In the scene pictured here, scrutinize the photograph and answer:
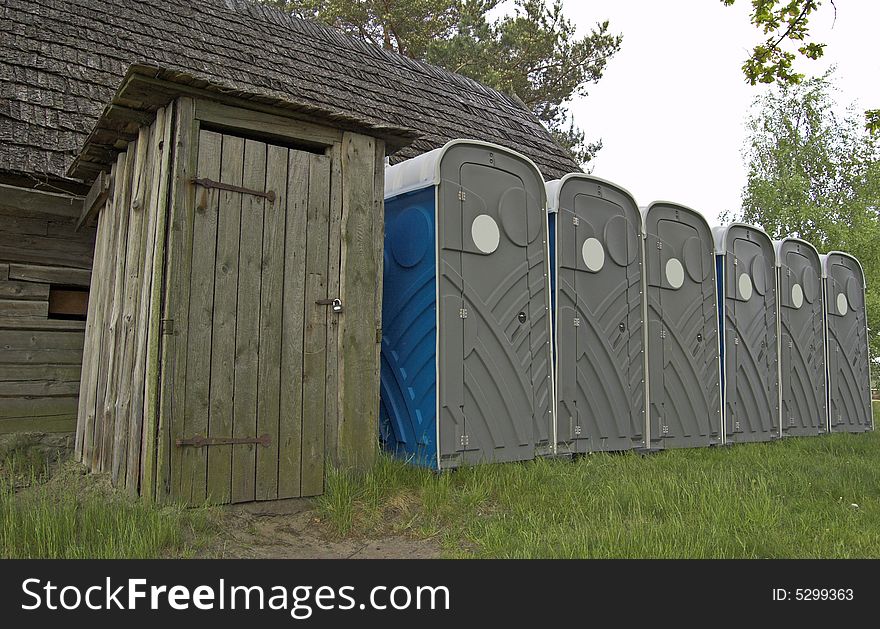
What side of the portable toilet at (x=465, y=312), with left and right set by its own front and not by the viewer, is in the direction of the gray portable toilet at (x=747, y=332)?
left

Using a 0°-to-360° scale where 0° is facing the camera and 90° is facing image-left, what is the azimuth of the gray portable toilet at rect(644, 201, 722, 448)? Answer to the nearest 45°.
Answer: approximately 315°

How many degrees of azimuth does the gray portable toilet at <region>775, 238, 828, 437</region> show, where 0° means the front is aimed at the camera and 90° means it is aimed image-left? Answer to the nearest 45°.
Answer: approximately 315°

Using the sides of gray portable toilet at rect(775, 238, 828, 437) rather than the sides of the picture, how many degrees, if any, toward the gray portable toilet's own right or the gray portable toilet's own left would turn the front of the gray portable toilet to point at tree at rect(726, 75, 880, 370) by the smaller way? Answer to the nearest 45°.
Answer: approximately 135° to the gray portable toilet's own left

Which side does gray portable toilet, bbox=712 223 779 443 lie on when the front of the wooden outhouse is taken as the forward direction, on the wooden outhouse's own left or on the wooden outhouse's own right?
on the wooden outhouse's own left

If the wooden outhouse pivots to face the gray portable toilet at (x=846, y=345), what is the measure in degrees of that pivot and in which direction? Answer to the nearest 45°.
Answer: approximately 90° to its left

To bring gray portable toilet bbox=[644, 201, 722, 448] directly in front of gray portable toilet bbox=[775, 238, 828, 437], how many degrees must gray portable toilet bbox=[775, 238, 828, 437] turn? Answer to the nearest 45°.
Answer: approximately 90° to its right

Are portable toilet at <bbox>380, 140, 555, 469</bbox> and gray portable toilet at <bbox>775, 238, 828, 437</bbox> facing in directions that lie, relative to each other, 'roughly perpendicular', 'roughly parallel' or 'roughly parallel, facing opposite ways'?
roughly parallel

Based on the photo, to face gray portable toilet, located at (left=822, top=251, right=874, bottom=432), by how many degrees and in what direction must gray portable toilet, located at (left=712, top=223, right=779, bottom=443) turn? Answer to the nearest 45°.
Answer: approximately 90° to its left

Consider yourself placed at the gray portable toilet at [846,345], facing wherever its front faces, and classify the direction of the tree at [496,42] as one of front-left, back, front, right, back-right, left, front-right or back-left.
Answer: back

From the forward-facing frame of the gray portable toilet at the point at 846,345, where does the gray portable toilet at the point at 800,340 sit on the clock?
the gray portable toilet at the point at 800,340 is roughly at 2 o'clock from the gray portable toilet at the point at 846,345.

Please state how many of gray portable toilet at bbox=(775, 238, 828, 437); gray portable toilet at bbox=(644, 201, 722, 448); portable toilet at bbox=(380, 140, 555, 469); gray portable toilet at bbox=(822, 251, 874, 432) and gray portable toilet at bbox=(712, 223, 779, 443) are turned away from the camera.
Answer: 0

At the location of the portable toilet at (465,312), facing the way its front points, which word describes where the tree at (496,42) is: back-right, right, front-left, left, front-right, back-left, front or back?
back-left

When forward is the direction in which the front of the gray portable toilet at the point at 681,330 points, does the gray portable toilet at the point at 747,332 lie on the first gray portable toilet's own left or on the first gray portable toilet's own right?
on the first gray portable toilet's own left

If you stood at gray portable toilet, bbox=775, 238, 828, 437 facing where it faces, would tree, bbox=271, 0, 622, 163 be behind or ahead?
behind

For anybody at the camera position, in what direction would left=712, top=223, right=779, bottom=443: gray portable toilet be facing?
facing the viewer and to the right of the viewer
